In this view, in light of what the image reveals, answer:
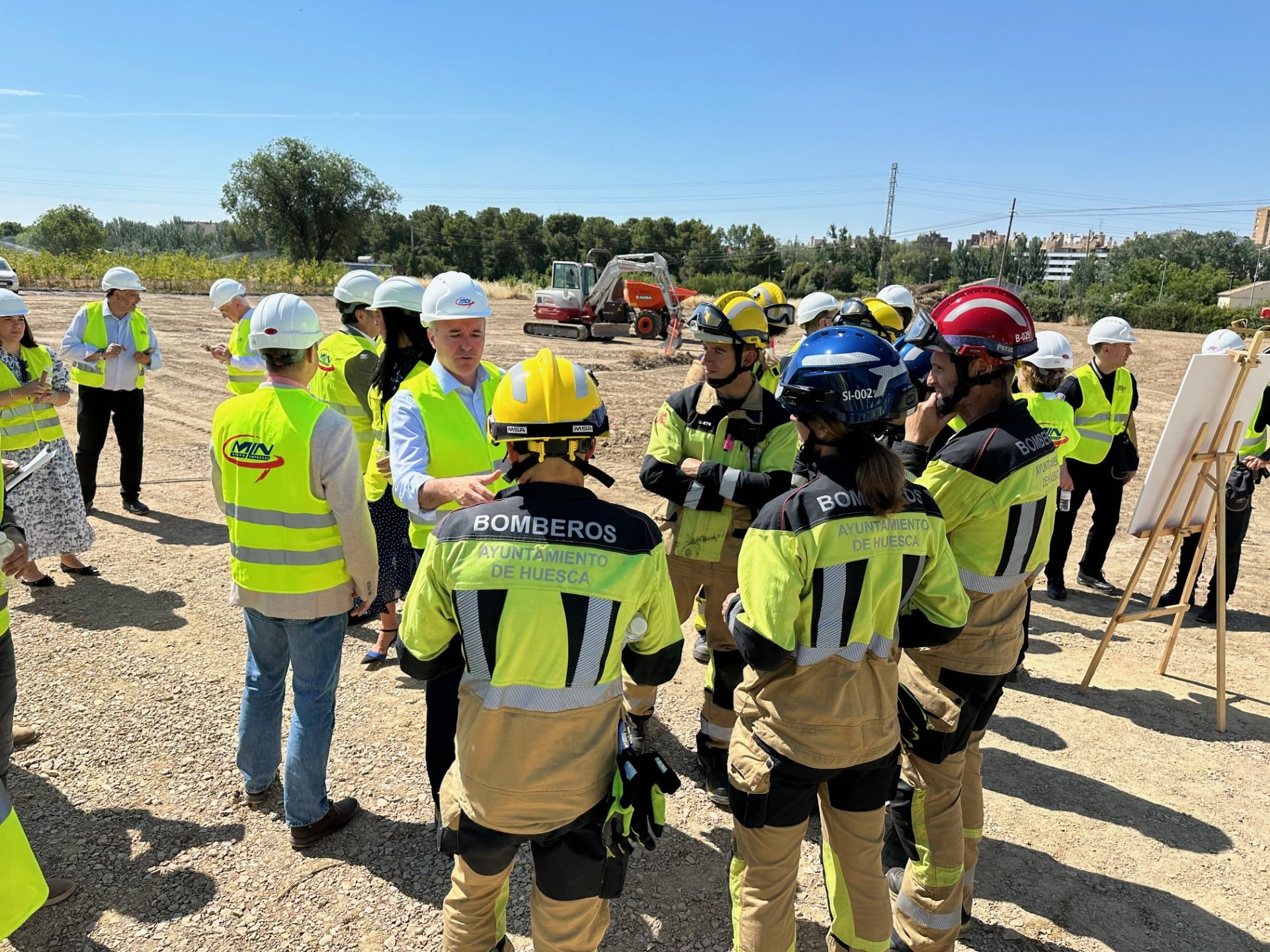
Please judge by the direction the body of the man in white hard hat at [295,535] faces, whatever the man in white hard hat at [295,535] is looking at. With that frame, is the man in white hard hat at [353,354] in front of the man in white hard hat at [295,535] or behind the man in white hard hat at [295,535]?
in front

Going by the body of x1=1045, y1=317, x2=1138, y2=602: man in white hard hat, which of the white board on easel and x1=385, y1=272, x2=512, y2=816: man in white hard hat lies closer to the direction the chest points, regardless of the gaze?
the white board on easel

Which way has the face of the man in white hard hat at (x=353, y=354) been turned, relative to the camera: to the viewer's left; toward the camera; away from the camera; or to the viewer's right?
to the viewer's right

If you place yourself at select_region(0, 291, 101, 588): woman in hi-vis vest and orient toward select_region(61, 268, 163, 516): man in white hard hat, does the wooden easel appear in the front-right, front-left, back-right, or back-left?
back-right

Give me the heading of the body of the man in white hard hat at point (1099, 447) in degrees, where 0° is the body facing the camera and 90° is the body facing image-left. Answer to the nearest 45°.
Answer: approximately 315°

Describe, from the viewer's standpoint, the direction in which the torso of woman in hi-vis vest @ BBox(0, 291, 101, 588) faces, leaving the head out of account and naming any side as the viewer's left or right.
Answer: facing the viewer and to the right of the viewer

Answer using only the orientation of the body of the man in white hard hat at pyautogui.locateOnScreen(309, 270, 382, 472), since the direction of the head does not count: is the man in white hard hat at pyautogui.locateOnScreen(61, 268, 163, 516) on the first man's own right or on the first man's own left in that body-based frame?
on the first man's own left
